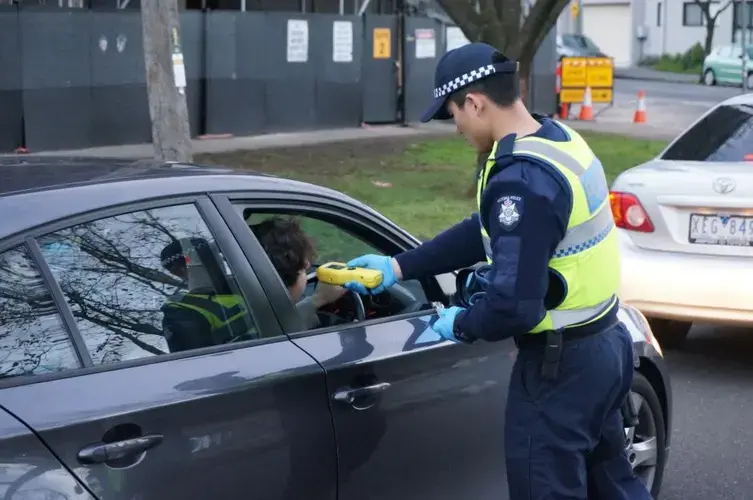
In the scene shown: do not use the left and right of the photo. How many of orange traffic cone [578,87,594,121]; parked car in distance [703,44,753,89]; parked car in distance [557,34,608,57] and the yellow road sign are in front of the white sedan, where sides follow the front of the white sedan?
4

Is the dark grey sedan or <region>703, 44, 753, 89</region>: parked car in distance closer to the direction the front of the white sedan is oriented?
the parked car in distance

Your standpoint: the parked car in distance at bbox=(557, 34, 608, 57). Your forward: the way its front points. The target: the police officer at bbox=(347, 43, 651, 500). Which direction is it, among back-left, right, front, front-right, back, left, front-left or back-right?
right

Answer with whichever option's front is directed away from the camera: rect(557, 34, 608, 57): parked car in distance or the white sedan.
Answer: the white sedan

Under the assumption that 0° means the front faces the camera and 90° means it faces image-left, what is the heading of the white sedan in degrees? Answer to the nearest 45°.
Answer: approximately 180°

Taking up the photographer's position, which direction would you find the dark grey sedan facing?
facing away from the viewer and to the right of the viewer

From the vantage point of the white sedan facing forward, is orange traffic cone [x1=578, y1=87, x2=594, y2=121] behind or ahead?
ahead

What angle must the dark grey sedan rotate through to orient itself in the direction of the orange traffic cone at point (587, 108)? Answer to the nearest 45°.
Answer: approximately 45° to its left

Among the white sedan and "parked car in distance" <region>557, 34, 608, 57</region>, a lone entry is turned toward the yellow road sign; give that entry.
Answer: the white sedan

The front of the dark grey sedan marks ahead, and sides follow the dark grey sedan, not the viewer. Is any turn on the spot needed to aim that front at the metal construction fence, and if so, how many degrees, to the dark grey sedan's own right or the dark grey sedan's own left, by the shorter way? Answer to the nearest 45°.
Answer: approximately 45° to the dark grey sedan's own left

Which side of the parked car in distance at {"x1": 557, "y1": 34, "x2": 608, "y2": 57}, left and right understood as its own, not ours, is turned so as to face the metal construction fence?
right

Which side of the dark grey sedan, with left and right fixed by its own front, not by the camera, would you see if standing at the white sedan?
front

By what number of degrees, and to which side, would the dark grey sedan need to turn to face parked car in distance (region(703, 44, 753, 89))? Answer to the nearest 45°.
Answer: approximately 45° to its left

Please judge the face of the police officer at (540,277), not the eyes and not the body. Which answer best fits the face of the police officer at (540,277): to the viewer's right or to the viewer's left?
to the viewer's left

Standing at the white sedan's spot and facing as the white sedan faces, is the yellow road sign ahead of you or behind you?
ahead
